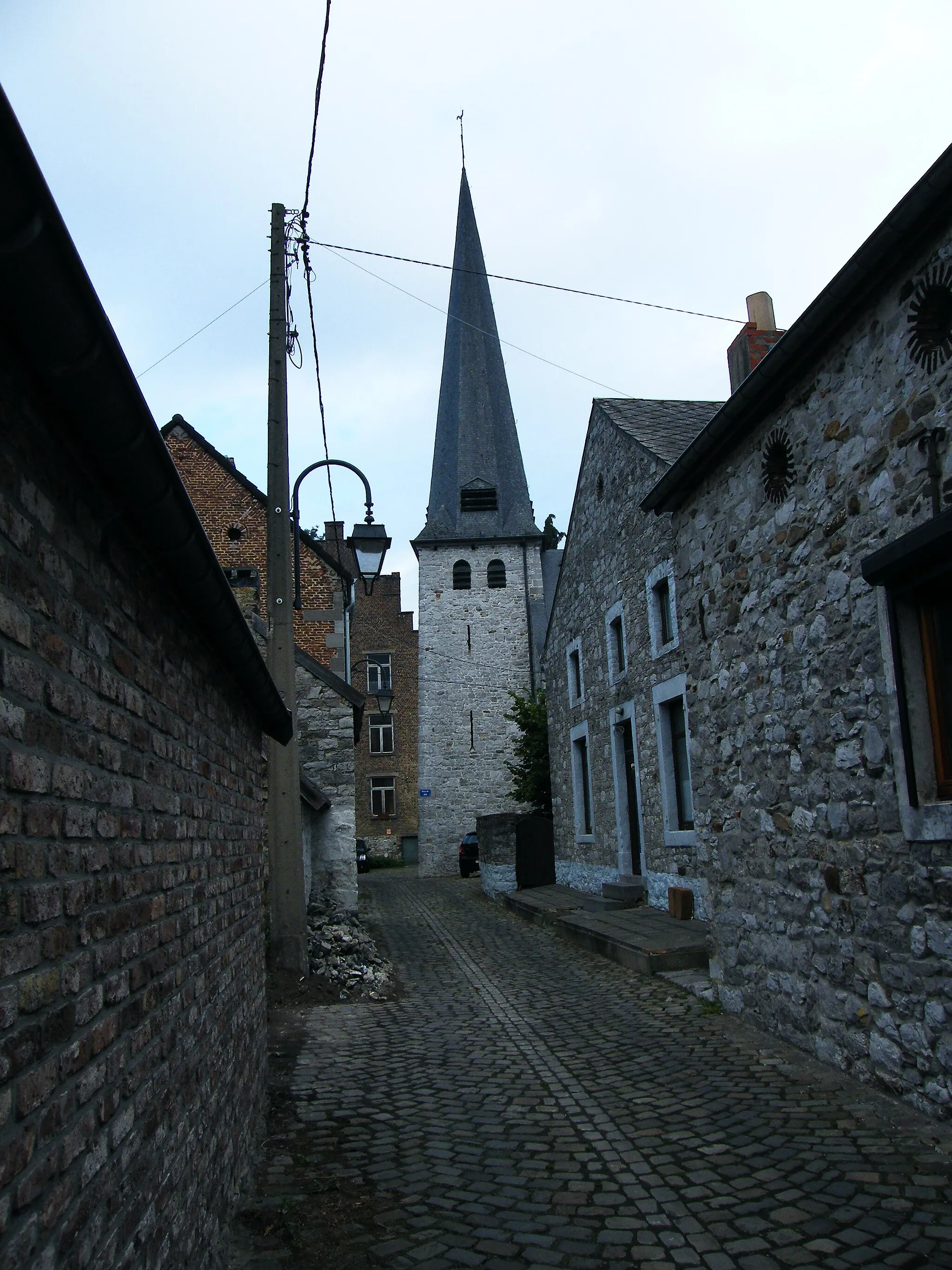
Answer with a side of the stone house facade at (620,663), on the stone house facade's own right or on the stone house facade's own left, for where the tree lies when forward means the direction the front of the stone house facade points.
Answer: on the stone house facade's own right

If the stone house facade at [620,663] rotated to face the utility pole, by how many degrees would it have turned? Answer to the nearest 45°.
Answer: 0° — it already faces it

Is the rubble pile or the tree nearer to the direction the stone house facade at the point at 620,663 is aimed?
the rubble pile

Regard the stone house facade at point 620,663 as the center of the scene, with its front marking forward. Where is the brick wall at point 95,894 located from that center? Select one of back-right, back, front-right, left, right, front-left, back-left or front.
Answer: front-left

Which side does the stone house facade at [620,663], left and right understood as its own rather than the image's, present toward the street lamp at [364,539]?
front

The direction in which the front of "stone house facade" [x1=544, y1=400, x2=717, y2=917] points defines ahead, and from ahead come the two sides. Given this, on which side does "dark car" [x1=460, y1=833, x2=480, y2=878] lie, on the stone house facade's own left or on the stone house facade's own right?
on the stone house facade's own right

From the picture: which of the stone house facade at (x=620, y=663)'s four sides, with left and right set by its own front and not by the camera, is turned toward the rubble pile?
front

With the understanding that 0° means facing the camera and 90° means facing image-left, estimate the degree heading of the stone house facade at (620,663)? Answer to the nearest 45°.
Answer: approximately 45°
